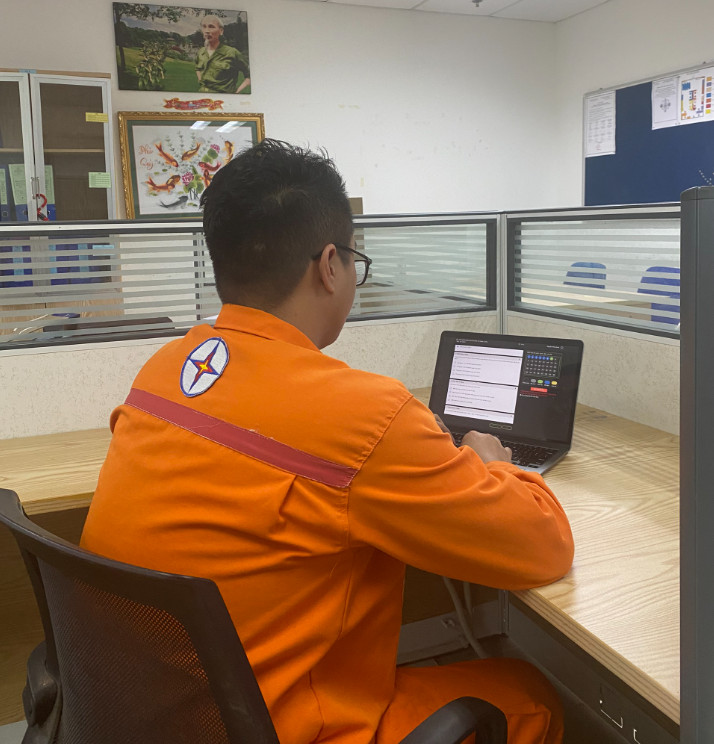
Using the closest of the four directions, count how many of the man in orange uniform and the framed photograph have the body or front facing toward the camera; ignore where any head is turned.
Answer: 1

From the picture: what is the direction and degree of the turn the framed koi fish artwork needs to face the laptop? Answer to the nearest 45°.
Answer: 0° — it already faces it

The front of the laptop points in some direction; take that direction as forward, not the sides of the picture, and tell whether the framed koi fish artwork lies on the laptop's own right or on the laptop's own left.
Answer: on the laptop's own right

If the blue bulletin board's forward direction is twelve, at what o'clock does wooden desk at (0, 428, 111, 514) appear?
The wooden desk is roughly at 11 o'clock from the blue bulletin board.

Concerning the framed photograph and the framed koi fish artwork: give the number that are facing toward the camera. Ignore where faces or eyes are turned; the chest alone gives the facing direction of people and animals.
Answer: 2

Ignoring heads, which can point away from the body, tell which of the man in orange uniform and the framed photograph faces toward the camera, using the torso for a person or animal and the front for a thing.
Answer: the framed photograph

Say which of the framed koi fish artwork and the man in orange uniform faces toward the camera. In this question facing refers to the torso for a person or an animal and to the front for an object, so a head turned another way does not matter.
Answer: the framed koi fish artwork

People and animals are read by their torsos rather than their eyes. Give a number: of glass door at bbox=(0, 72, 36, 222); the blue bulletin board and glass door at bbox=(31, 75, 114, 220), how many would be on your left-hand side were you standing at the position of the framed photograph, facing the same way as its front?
1

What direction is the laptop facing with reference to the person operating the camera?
facing the viewer and to the left of the viewer

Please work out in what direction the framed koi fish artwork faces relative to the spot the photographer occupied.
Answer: facing the viewer

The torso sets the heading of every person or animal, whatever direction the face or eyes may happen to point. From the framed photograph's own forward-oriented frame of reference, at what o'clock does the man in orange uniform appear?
The man in orange uniform is roughly at 12 o'clock from the framed photograph.

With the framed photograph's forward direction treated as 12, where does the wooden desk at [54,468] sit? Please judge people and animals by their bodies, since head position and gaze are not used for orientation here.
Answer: The wooden desk is roughly at 12 o'clock from the framed photograph.

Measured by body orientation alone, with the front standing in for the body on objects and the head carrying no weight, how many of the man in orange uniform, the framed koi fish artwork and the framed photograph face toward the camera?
2

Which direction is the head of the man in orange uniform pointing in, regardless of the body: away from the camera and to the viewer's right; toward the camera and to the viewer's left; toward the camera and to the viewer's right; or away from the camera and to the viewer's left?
away from the camera and to the viewer's right

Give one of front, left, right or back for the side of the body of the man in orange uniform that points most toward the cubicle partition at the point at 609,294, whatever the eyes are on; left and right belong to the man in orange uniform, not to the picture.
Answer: front

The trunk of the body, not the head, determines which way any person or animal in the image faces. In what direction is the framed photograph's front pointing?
toward the camera

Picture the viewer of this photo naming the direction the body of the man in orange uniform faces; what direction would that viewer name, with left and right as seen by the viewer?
facing away from the viewer and to the right of the viewer

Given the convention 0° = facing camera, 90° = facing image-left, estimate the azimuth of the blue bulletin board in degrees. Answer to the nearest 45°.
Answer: approximately 45°

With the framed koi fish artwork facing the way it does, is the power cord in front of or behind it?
in front
